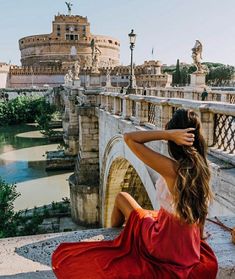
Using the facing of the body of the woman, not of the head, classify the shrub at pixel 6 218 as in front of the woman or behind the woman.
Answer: in front

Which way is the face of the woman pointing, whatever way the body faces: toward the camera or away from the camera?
away from the camera

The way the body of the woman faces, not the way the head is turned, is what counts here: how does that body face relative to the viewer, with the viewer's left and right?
facing away from the viewer and to the left of the viewer
